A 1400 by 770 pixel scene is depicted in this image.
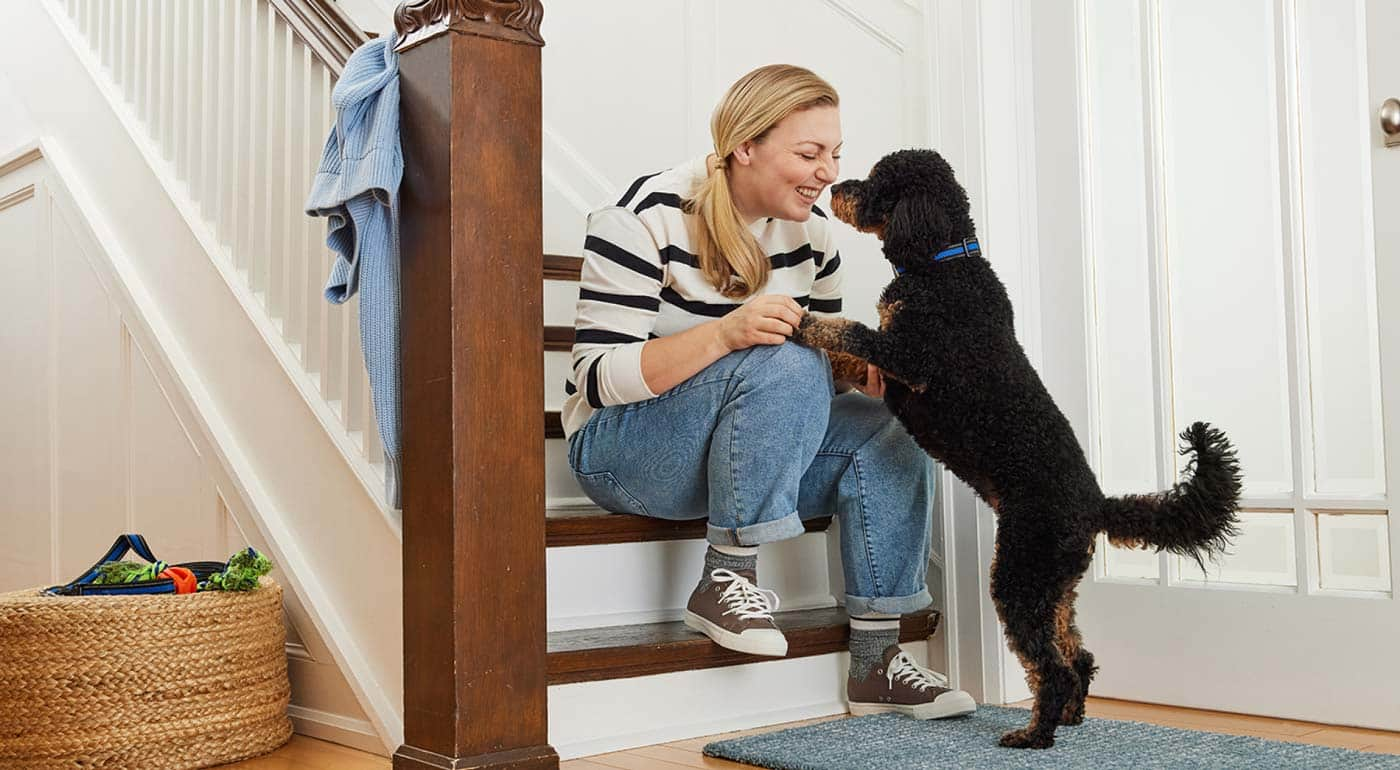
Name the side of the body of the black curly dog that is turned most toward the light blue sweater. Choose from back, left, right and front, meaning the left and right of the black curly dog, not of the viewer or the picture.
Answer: front

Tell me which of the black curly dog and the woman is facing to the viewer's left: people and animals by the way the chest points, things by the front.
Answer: the black curly dog

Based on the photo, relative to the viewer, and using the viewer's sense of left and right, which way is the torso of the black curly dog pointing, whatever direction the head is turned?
facing to the left of the viewer

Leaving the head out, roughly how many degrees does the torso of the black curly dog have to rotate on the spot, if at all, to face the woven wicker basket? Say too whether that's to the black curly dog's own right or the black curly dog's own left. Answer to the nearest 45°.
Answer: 0° — it already faces it

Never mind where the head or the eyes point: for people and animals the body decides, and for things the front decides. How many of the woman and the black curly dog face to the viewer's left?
1

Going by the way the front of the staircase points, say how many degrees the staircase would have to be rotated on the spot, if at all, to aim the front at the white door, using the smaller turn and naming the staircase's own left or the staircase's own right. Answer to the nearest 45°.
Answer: approximately 45° to the staircase's own left

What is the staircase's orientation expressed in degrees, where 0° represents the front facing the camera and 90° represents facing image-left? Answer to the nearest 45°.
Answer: approximately 315°

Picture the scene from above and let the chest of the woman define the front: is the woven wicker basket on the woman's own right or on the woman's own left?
on the woman's own right
